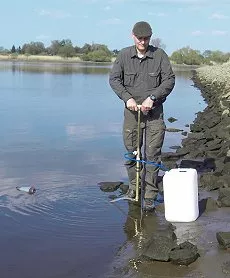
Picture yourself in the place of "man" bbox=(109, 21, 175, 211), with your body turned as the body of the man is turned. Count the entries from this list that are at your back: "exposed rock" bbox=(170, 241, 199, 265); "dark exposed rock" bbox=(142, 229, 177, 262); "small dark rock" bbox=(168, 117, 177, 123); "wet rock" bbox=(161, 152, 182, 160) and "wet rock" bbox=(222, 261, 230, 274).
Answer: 2

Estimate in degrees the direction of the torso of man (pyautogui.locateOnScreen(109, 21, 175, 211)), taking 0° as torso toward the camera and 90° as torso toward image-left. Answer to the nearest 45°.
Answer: approximately 0°

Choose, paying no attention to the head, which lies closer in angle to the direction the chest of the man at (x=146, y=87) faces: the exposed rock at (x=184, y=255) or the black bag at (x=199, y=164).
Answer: the exposed rock

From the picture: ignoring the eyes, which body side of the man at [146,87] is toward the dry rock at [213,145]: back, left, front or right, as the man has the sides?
back

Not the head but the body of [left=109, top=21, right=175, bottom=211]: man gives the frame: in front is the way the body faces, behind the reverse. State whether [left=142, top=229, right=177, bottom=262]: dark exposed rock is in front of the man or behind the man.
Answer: in front

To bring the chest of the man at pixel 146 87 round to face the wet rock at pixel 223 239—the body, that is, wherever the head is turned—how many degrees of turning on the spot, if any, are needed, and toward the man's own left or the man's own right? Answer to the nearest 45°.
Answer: approximately 45° to the man's own left
